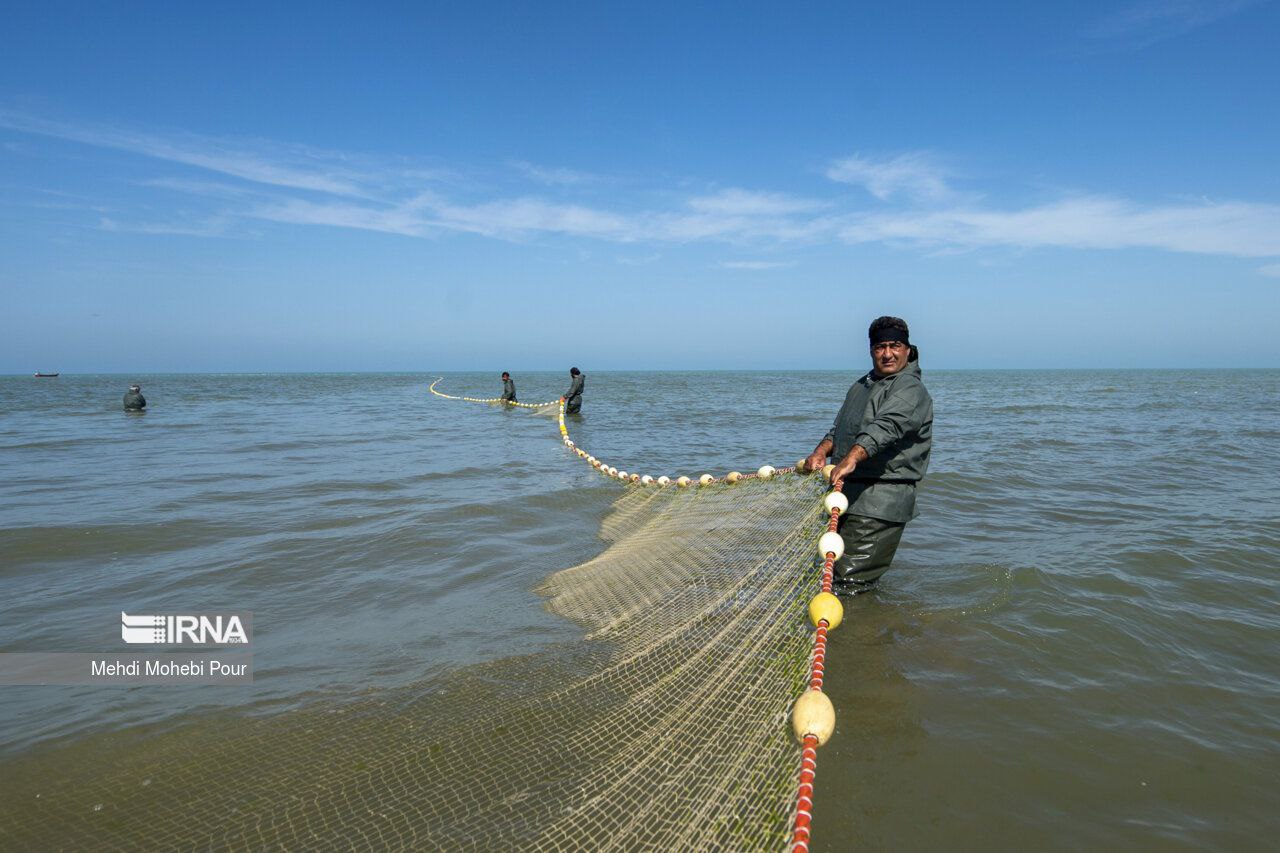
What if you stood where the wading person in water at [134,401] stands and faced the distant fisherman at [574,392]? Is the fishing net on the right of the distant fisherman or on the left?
right

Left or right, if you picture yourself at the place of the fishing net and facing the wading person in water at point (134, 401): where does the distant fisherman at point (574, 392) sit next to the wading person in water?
right

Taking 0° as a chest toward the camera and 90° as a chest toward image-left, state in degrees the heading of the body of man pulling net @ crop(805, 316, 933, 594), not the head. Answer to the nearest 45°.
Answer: approximately 45°

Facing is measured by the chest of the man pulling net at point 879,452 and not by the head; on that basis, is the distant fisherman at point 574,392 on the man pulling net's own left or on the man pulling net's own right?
on the man pulling net's own right
